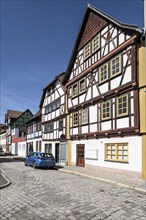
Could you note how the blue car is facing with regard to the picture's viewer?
facing away from the viewer and to the left of the viewer

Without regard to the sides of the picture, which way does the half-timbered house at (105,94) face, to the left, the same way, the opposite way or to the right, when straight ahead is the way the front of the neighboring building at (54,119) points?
the same way

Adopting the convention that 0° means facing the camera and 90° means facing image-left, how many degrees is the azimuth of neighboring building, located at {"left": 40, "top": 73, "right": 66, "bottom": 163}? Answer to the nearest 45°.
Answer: approximately 45°

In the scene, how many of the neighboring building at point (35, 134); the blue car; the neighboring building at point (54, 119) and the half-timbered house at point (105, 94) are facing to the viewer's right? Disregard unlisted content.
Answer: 0

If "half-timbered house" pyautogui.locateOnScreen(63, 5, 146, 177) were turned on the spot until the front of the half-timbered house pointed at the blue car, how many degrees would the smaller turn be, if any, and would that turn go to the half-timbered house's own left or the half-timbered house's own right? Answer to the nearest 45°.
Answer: approximately 90° to the half-timbered house's own right

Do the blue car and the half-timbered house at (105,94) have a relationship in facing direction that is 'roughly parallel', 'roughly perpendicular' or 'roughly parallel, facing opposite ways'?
roughly perpendicular

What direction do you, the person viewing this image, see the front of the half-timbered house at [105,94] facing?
facing the viewer and to the left of the viewer

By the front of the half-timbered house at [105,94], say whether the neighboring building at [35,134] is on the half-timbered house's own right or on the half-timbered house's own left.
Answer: on the half-timbered house's own right

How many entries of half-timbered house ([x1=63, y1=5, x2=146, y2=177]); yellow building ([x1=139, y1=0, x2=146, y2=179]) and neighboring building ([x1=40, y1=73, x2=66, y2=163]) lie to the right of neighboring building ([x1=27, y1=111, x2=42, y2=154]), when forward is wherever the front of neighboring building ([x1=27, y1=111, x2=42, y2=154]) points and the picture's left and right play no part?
0

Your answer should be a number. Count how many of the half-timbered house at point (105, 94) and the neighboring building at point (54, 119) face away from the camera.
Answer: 0

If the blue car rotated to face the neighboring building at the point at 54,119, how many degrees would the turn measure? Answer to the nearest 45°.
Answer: approximately 45° to its right

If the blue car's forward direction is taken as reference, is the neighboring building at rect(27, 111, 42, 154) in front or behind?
in front

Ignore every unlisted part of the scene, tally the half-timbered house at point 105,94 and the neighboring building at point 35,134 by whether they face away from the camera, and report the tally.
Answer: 0

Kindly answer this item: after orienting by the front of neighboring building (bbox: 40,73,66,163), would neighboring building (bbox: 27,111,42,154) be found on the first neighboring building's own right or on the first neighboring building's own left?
on the first neighboring building's own right

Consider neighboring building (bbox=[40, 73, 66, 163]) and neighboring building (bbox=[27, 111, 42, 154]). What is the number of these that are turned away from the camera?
0

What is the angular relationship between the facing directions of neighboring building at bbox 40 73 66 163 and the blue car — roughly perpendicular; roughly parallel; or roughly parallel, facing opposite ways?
roughly perpendicular

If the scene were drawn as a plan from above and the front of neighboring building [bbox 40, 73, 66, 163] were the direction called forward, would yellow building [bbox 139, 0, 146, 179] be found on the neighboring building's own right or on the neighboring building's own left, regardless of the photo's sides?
on the neighboring building's own left

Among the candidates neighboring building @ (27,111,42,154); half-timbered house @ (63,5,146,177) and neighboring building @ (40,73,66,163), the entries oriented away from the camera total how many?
0
